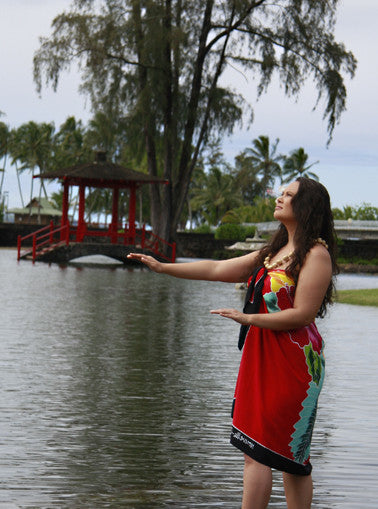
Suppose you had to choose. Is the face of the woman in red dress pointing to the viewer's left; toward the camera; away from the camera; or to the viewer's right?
to the viewer's left

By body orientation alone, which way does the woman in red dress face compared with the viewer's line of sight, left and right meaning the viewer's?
facing the viewer and to the left of the viewer

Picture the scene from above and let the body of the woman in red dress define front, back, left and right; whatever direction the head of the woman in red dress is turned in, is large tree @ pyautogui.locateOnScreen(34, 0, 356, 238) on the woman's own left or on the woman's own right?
on the woman's own right
